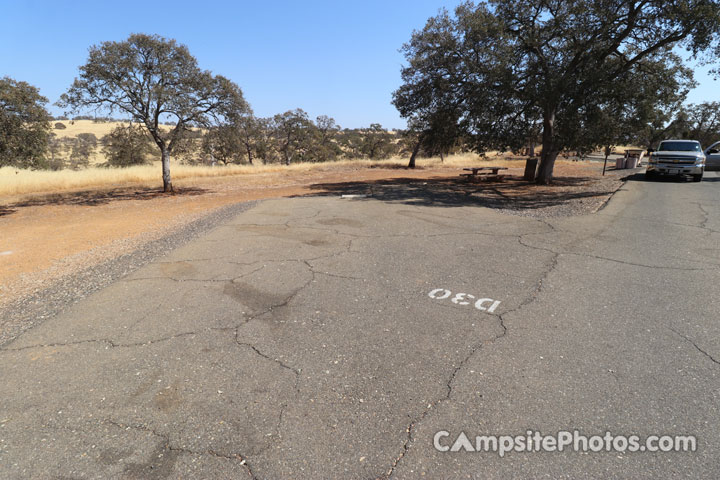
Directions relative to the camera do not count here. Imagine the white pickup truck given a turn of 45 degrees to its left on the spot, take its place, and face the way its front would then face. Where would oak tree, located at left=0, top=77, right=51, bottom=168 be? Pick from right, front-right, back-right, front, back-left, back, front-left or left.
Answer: right

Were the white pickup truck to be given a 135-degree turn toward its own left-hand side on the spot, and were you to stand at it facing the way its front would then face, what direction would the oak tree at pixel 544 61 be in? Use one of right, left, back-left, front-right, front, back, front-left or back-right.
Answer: back

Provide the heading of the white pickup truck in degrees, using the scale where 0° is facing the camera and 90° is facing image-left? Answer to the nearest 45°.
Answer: approximately 0°
